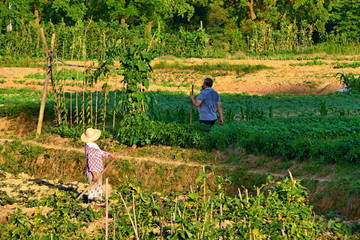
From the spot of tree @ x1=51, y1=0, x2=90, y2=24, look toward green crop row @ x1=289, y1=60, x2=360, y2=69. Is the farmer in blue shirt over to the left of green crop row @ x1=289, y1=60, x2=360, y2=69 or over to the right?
right

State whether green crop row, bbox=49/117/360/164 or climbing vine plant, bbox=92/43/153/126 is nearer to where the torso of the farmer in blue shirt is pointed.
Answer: the climbing vine plant

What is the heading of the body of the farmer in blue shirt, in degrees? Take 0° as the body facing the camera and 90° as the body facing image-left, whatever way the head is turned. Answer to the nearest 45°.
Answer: approximately 135°

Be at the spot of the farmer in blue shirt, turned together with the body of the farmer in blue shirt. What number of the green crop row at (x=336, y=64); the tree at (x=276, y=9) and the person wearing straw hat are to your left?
1

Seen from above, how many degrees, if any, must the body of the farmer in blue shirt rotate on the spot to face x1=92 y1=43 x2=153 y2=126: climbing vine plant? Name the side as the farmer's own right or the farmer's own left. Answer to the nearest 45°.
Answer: approximately 45° to the farmer's own left

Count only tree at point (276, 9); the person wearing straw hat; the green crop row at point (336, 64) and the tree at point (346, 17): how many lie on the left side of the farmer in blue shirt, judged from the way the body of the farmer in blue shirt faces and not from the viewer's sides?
1

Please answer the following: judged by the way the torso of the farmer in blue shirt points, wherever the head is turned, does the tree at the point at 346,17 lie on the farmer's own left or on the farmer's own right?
on the farmer's own right

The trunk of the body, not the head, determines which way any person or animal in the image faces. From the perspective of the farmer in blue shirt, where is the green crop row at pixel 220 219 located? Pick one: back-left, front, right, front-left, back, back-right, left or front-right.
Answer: back-left

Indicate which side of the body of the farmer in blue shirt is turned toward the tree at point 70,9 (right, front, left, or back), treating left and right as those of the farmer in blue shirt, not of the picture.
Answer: front

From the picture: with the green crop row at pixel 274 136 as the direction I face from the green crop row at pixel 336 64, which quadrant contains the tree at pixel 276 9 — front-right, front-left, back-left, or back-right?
back-right

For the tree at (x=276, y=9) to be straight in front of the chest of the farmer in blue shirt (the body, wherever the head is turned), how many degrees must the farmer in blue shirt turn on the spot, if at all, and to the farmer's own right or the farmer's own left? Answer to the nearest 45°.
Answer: approximately 45° to the farmer's own right

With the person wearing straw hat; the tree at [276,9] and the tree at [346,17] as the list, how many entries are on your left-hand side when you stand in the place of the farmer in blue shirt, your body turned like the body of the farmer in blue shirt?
1
